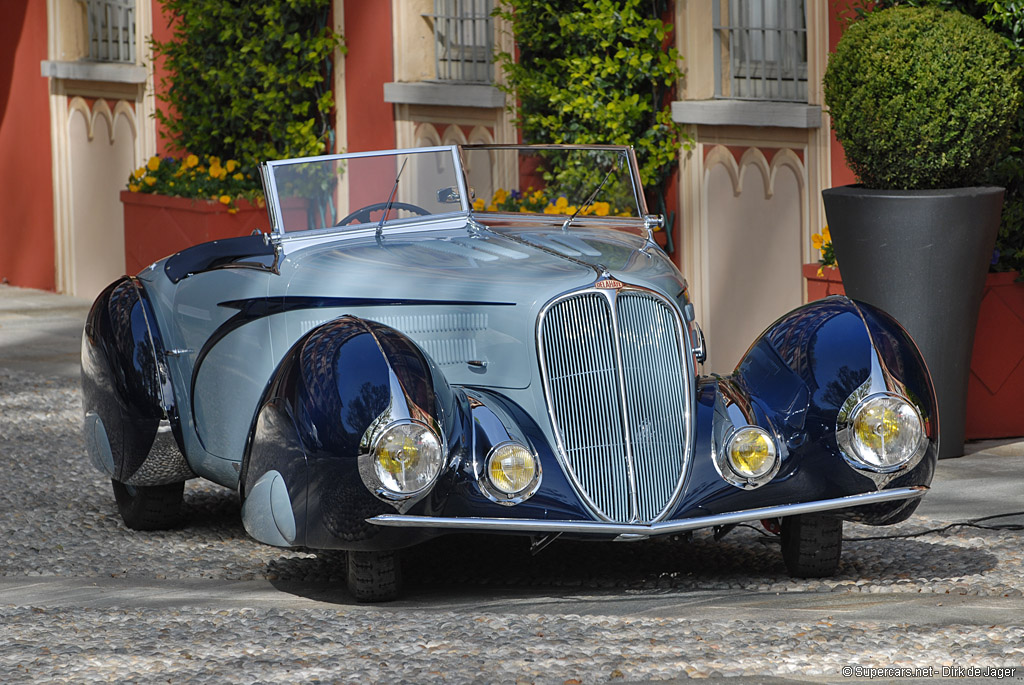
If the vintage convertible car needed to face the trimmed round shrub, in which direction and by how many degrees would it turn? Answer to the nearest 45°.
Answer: approximately 90° to its left

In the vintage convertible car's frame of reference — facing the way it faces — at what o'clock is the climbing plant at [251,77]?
The climbing plant is roughly at 7 o'clock from the vintage convertible car.

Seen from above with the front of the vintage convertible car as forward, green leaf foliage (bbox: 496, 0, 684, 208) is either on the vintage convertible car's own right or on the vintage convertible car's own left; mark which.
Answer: on the vintage convertible car's own left

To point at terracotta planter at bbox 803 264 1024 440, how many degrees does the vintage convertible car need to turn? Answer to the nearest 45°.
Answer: approximately 90° to its left

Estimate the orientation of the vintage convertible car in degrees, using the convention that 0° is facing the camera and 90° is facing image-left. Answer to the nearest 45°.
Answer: approximately 315°

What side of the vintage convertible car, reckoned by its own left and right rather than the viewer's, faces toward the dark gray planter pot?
left
